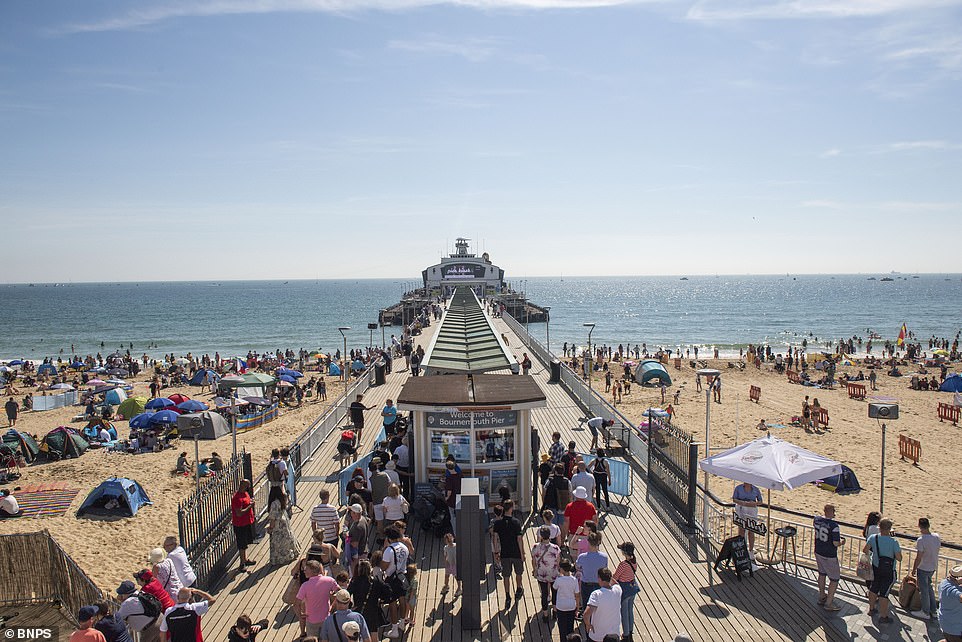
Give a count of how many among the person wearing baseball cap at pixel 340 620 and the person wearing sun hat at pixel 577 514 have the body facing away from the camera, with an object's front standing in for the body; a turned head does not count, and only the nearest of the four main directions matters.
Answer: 2

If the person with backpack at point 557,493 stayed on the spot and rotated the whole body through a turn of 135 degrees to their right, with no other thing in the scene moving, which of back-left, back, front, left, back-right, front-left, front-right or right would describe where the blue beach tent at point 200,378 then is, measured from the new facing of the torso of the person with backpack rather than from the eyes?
back

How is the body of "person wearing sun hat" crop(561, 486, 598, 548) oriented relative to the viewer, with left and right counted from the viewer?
facing away from the viewer

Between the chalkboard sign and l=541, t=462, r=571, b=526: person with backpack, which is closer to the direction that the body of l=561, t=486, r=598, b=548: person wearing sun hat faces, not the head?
the person with backpack

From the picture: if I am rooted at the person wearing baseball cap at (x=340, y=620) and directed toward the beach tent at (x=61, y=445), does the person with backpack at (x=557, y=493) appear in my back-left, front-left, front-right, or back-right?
front-right

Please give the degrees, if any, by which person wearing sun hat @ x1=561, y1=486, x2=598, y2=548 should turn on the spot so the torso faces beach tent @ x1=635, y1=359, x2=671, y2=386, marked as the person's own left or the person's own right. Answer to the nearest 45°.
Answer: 0° — they already face it

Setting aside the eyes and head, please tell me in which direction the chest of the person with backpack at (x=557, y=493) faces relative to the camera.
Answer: away from the camera

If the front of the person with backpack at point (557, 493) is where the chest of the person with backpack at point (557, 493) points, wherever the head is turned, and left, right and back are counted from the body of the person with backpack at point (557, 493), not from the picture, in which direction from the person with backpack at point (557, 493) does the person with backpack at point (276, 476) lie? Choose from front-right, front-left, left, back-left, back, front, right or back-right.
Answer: left

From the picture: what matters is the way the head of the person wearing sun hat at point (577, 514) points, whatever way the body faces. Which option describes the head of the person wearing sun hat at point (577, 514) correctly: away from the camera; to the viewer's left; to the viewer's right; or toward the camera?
away from the camera

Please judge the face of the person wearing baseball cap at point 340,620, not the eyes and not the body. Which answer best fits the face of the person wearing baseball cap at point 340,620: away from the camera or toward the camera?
away from the camera

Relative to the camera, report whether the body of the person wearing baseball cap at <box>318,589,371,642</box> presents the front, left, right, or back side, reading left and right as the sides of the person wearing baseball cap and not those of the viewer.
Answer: back
